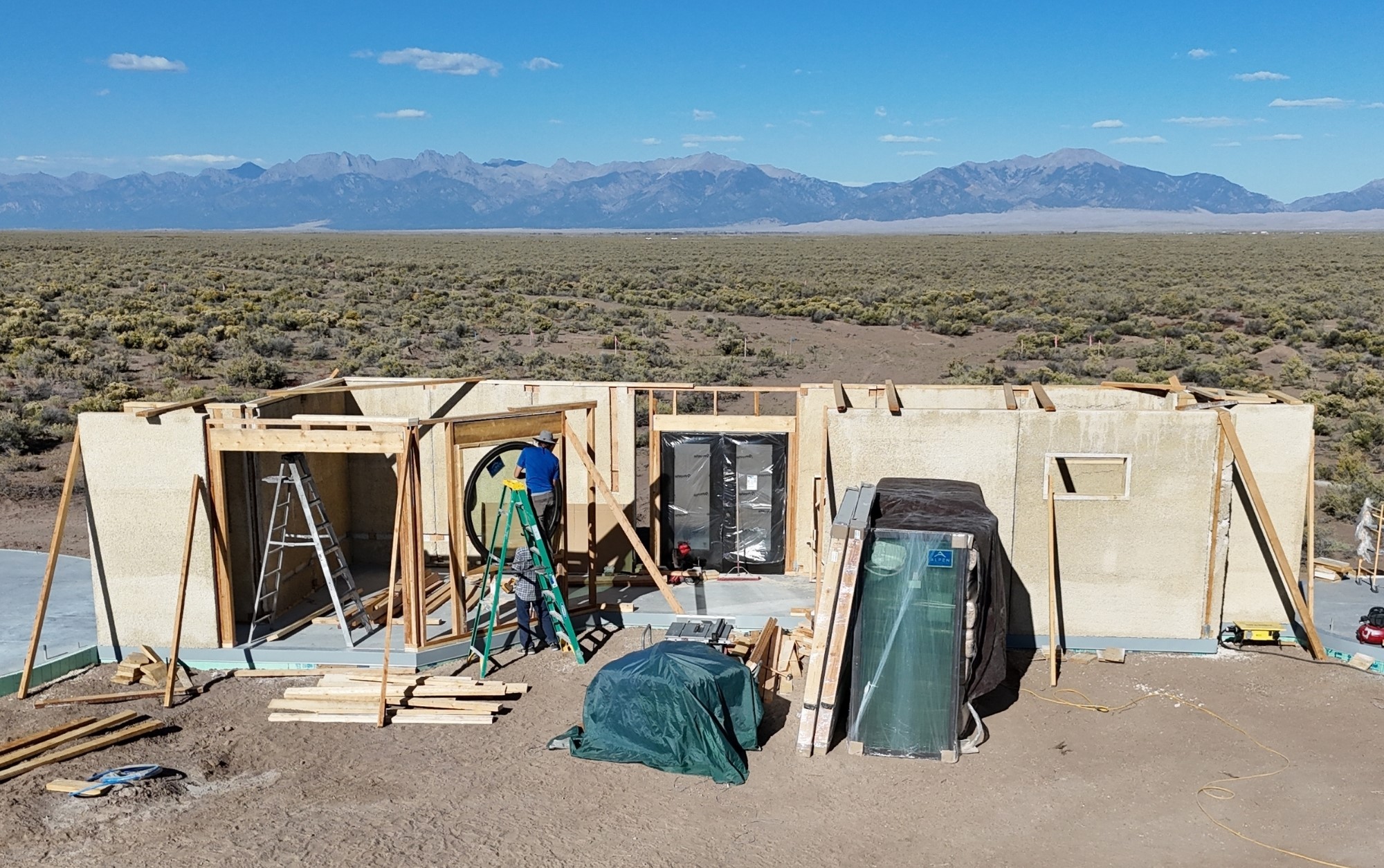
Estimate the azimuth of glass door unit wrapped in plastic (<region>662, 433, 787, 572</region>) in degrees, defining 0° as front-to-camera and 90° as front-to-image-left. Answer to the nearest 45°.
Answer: approximately 0°

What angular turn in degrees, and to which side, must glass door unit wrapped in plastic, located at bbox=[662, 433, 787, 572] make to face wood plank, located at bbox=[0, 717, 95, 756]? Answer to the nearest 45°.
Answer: approximately 45° to its right

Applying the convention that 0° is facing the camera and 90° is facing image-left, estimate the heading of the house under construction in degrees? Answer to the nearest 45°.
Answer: approximately 0°

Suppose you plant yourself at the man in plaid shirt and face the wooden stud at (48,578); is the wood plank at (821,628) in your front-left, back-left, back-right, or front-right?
back-left

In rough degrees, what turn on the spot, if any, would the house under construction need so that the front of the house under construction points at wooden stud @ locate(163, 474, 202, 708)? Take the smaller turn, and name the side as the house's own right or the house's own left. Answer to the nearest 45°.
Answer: approximately 90° to the house's own right

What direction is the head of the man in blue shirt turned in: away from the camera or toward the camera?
away from the camera

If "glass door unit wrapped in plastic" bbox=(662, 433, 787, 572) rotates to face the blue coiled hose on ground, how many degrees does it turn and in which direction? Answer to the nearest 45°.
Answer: approximately 45° to its right

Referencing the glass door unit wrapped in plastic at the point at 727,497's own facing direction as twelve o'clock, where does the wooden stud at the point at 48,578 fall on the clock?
The wooden stud is roughly at 2 o'clock from the glass door unit wrapped in plastic.

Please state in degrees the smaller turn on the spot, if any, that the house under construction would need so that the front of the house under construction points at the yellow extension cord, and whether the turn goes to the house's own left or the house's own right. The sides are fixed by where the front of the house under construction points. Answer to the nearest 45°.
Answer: approximately 45° to the house's own left

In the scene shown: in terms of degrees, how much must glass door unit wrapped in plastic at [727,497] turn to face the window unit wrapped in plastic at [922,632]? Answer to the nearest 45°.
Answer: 0° — it already faces it

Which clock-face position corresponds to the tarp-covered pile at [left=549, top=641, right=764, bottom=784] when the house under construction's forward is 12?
The tarp-covered pile is roughly at 1 o'clock from the house under construction.
